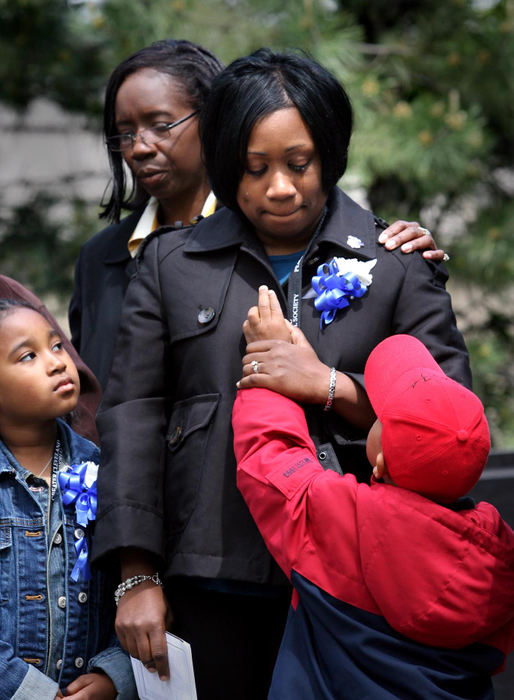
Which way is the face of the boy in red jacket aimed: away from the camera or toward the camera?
away from the camera

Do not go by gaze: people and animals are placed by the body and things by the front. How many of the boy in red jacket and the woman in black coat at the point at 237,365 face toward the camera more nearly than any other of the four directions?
1

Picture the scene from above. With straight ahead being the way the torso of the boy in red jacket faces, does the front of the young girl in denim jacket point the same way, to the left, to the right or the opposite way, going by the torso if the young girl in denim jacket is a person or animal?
the opposite way

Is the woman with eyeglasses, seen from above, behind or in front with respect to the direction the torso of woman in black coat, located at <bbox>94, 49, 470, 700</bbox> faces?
behind

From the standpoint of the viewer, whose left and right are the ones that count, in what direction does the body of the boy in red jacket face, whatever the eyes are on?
facing away from the viewer and to the left of the viewer

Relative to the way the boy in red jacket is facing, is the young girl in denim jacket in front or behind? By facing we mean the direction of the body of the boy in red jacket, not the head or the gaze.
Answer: in front

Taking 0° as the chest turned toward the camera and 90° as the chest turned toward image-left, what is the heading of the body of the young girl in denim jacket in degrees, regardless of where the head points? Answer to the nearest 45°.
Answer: approximately 315°

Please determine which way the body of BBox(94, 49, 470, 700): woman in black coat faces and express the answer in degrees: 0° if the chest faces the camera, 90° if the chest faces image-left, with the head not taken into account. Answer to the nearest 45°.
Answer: approximately 0°
